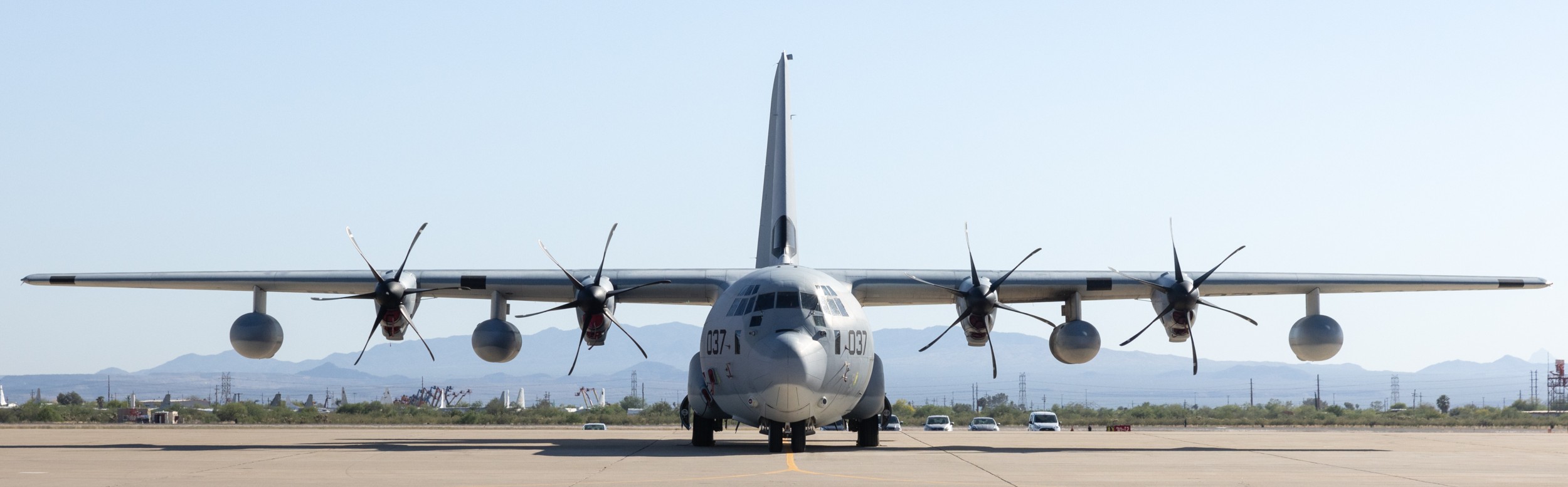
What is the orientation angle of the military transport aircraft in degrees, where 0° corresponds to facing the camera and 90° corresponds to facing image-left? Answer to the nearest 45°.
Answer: approximately 0°
